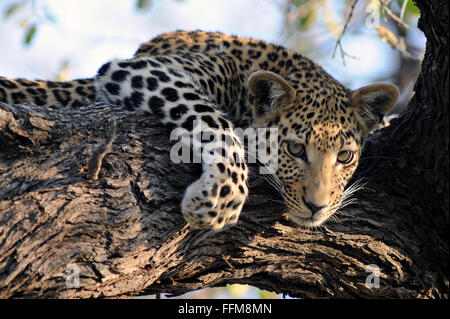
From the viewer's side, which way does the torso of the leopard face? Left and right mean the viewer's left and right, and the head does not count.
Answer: facing the viewer and to the right of the viewer
